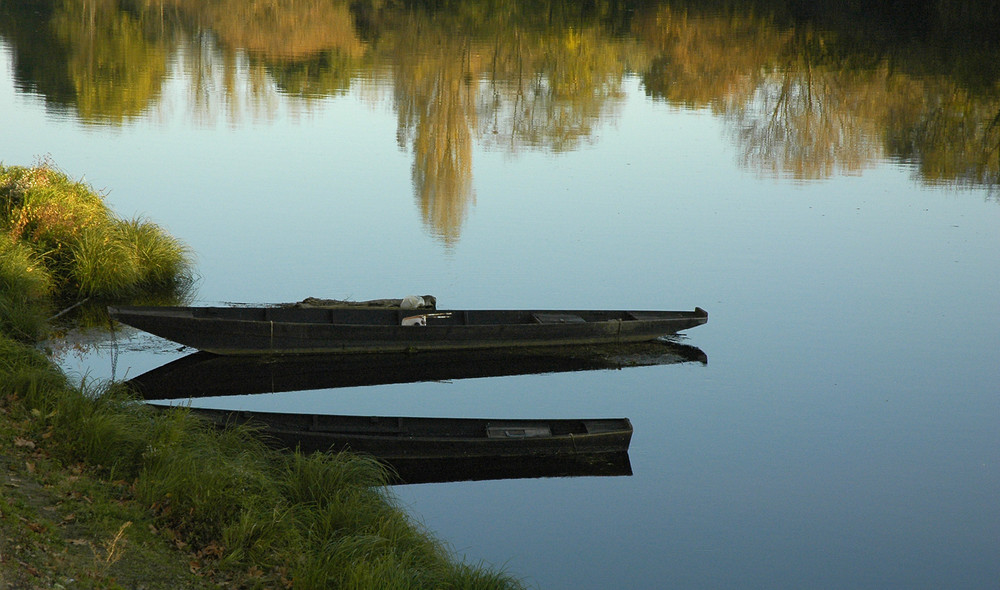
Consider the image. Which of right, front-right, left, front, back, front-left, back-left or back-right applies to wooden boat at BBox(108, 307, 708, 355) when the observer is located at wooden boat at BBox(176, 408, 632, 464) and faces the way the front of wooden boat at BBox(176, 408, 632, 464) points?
right

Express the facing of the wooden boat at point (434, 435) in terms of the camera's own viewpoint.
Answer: facing to the left of the viewer
